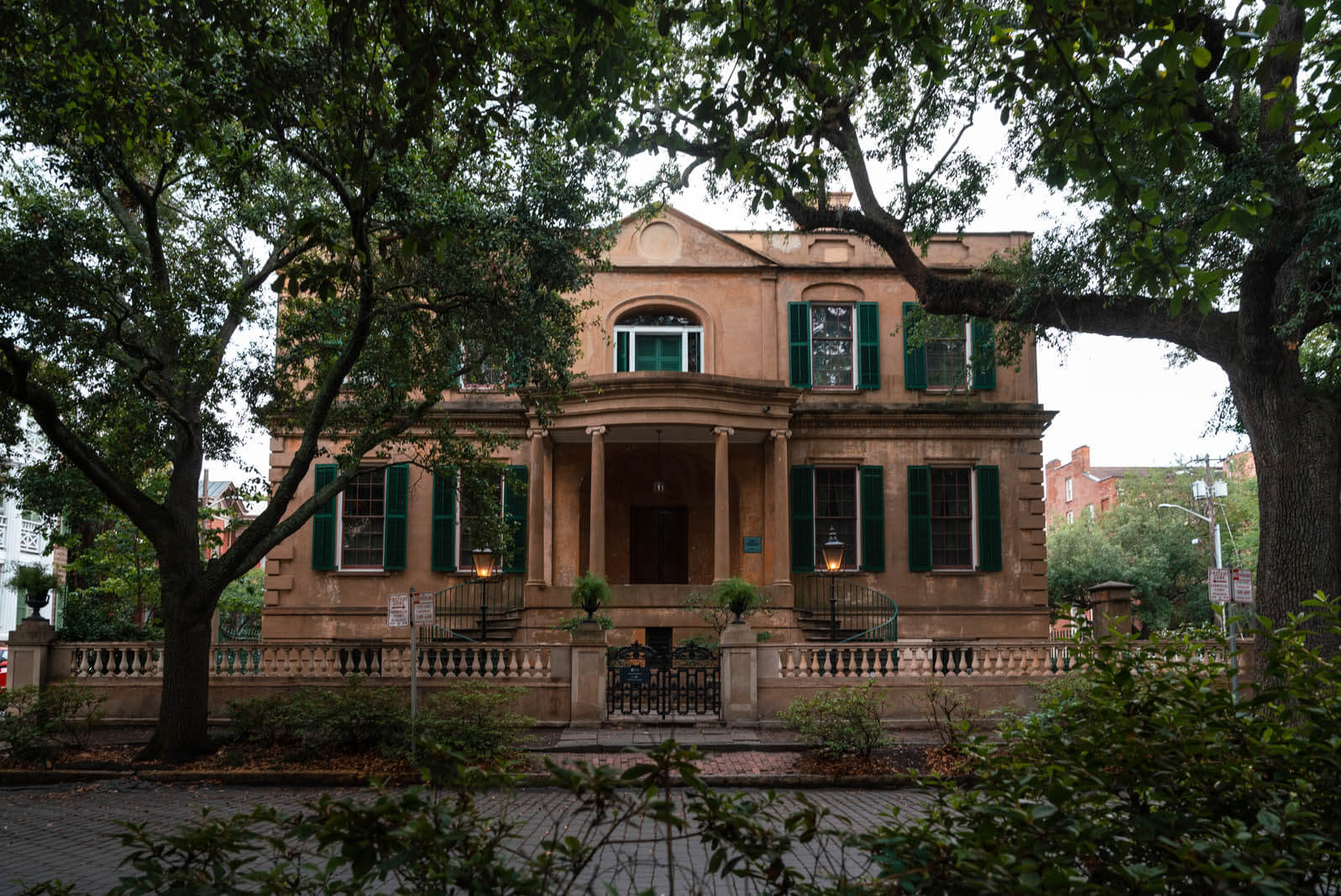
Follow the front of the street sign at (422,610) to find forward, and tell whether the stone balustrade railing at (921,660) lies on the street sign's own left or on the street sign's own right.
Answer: on the street sign's own left

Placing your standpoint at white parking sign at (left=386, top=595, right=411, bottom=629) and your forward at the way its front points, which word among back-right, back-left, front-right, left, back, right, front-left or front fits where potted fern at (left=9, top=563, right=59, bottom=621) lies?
back-right

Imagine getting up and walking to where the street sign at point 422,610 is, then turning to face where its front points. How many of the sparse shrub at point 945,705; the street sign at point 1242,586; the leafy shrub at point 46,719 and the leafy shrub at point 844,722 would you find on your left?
3

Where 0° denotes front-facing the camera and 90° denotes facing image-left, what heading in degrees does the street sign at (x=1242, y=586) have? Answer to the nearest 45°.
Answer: approximately 0°

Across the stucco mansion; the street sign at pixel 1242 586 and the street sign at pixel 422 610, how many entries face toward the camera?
3

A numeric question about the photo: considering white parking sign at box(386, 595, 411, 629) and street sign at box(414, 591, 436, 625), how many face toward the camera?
2

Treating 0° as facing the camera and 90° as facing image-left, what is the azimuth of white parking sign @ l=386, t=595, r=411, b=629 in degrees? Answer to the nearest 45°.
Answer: approximately 0°

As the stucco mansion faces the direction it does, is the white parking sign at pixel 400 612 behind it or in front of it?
in front
